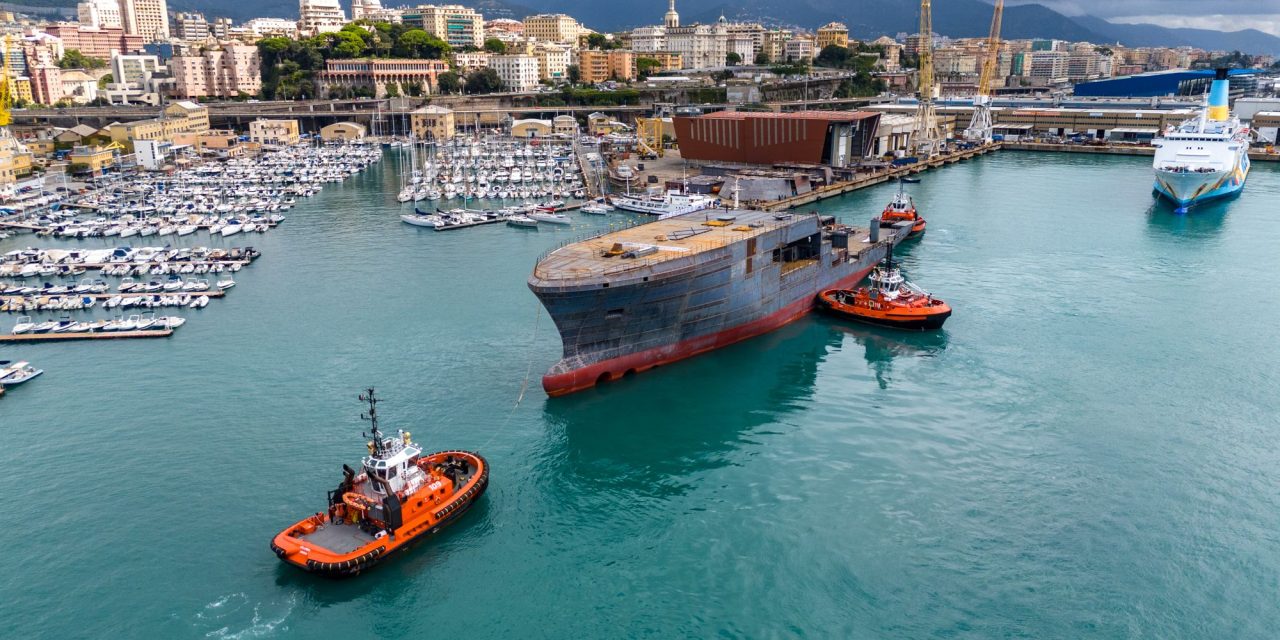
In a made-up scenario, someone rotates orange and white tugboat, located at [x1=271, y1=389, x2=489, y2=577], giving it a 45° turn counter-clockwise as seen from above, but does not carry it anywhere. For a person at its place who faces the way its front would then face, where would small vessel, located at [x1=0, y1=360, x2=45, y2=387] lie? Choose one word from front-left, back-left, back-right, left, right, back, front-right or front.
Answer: front-left

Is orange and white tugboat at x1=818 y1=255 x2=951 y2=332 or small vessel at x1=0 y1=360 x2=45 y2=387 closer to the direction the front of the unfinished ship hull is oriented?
the small vessel

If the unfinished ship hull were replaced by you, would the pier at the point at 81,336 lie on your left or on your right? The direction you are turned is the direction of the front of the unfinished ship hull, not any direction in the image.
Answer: on your right

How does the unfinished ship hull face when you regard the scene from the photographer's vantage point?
facing the viewer and to the left of the viewer

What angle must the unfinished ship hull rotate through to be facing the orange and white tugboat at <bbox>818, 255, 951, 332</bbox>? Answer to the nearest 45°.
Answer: approximately 180°

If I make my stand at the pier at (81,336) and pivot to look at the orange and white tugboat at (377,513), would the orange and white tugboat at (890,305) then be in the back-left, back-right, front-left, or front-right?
front-left

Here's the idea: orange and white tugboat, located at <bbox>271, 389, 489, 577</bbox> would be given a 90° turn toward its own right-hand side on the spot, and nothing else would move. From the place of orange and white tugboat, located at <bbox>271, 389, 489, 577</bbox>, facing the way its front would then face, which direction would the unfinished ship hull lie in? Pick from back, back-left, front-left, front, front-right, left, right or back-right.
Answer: left

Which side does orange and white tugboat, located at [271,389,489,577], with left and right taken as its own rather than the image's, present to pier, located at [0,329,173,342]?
left

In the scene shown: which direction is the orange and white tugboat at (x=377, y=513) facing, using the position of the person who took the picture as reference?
facing away from the viewer and to the right of the viewer
